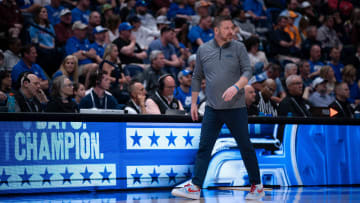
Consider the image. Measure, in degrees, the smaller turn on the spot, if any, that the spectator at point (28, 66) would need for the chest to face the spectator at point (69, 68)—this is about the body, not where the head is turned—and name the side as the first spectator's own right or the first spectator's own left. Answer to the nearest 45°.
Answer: approximately 45° to the first spectator's own left

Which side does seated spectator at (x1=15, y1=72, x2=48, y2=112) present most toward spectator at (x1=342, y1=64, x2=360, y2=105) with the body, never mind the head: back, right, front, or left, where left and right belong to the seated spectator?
left

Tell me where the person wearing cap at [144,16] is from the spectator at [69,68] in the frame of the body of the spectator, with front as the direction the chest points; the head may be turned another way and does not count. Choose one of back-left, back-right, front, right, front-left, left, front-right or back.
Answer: left

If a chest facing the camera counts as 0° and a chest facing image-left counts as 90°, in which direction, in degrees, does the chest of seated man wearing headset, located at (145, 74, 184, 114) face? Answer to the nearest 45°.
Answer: approximately 315°

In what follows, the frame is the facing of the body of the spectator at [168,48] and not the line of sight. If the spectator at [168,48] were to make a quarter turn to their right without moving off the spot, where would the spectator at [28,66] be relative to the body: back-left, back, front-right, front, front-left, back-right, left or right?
front

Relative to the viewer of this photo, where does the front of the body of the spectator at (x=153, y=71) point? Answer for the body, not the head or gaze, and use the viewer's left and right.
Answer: facing the viewer and to the right of the viewer

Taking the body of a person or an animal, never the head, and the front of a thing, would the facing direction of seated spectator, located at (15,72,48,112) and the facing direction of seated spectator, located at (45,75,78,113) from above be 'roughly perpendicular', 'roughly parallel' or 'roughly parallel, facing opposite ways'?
roughly parallel

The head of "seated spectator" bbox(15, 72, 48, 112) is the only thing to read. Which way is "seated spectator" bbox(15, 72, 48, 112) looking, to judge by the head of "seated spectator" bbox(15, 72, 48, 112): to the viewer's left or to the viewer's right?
to the viewer's right

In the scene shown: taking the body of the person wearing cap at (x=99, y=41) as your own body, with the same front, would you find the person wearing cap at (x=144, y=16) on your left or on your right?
on your left

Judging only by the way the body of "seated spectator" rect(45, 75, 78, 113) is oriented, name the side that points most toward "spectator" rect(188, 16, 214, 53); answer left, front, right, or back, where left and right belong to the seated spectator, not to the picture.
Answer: left

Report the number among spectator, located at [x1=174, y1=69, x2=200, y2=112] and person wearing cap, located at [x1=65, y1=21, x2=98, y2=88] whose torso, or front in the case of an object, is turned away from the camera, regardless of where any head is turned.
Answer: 0

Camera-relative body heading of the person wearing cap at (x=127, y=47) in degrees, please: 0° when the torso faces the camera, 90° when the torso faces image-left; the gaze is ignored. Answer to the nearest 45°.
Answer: approximately 315°

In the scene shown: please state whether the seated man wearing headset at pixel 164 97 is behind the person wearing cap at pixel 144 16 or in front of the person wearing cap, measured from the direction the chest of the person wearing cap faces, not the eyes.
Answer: in front
